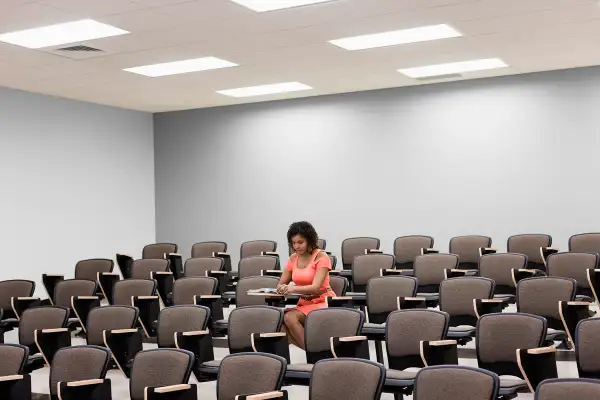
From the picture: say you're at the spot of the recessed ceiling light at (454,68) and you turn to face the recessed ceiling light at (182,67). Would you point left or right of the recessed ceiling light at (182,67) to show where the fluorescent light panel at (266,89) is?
right

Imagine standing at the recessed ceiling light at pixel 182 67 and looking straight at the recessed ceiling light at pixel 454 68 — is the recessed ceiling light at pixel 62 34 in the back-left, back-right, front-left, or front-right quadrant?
back-right

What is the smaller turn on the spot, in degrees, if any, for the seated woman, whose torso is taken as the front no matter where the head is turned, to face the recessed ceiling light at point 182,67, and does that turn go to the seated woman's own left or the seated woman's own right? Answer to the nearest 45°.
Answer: approximately 90° to the seated woman's own right

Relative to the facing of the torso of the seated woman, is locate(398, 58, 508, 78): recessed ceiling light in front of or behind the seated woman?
behind

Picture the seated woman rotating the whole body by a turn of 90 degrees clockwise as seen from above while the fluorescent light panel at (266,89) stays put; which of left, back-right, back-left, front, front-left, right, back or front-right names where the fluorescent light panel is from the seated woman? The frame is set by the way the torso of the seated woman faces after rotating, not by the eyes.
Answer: front-right

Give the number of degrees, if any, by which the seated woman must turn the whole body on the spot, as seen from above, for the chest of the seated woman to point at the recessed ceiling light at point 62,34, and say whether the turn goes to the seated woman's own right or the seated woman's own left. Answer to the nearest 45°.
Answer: approximately 45° to the seated woman's own right

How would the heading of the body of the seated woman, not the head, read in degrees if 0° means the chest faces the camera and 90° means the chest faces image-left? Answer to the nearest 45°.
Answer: approximately 45°
